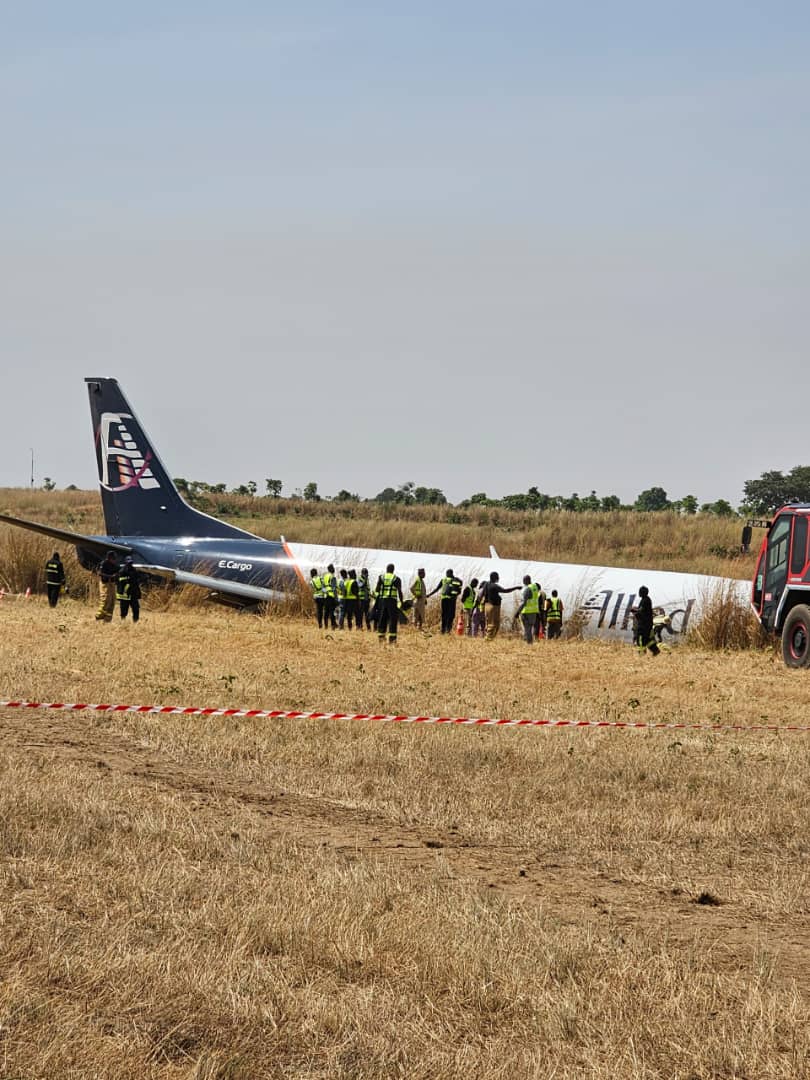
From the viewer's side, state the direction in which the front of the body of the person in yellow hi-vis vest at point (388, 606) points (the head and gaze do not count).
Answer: away from the camera

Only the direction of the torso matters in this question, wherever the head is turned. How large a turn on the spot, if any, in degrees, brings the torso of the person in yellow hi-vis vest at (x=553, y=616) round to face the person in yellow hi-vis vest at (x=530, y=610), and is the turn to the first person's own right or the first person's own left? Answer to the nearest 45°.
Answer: approximately 135° to the first person's own left

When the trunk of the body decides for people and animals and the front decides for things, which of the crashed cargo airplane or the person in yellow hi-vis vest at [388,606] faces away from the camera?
the person in yellow hi-vis vest

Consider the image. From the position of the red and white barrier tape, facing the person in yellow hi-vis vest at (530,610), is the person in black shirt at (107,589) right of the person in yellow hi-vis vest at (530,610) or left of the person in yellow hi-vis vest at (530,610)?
left

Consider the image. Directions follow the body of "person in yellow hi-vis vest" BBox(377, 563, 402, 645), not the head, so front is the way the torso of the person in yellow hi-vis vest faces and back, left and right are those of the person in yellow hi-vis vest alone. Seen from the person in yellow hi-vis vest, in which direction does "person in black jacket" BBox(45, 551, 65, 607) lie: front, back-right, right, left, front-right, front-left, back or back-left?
front-left

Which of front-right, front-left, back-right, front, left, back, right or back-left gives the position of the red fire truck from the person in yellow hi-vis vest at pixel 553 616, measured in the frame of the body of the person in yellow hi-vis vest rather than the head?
back-right

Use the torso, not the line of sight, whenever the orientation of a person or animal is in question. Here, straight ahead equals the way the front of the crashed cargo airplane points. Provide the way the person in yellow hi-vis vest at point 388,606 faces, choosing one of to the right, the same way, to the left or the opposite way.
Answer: to the left

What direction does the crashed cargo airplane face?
to the viewer's right

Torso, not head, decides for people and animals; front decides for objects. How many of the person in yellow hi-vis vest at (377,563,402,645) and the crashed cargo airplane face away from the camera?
1

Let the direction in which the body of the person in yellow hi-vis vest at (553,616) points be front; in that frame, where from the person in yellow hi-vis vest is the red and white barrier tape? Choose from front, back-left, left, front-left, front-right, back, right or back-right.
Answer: back

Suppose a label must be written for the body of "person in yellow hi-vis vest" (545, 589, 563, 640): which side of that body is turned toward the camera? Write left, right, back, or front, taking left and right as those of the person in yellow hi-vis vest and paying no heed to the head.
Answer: back

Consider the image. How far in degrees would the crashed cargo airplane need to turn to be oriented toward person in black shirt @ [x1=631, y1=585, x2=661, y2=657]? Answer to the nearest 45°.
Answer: approximately 45° to its right

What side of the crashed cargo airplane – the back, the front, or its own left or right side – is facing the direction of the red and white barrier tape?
right
